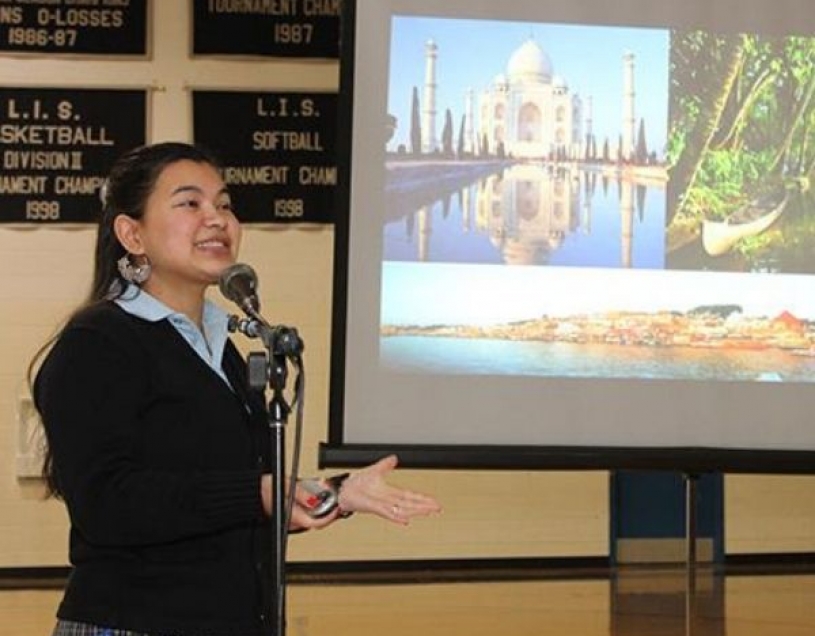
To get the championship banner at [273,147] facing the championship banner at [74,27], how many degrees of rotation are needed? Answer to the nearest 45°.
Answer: approximately 90° to its right

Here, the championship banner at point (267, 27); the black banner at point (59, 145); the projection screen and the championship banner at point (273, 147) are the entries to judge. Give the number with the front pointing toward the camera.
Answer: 4

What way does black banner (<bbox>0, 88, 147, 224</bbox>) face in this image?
toward the camera

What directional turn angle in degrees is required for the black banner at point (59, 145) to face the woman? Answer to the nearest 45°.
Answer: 0° — it already faces them

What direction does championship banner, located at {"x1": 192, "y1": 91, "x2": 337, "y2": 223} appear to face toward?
toward the camera

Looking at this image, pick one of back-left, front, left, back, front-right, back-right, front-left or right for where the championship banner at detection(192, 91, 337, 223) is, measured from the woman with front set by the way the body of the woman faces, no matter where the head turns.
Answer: back-left

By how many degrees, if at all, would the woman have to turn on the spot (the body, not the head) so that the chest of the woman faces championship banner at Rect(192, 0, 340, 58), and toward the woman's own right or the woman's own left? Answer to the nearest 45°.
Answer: approximately 135° to the woman's own left

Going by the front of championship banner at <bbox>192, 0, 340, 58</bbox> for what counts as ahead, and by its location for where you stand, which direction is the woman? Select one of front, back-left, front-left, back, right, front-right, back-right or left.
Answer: front

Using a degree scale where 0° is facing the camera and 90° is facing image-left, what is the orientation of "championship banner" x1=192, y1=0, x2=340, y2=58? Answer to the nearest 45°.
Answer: approximately 0°

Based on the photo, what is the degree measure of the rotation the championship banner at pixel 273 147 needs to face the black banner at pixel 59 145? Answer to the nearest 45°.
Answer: approximately 90° to its right

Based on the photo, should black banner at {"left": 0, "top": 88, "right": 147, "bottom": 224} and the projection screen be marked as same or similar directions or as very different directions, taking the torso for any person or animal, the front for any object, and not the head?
same or similar directions

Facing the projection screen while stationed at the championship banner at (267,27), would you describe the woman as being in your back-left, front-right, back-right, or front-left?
front-right

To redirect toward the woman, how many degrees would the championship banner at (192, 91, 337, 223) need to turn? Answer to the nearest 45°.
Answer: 0° — it already faces them

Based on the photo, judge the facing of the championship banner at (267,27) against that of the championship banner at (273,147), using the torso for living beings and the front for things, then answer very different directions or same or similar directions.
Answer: same or similar directions
